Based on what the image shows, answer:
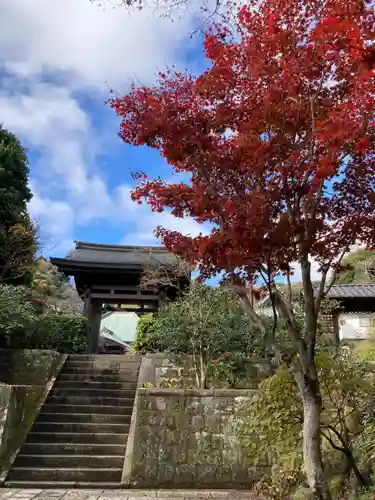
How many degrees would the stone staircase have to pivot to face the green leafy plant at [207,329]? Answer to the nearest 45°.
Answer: approximately 90° to its left

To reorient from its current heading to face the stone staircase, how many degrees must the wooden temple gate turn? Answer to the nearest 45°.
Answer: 0° — it already faces it

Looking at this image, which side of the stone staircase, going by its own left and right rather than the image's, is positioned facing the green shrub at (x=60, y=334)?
back

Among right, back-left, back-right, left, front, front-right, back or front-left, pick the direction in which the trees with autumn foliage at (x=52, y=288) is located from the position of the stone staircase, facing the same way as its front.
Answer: back

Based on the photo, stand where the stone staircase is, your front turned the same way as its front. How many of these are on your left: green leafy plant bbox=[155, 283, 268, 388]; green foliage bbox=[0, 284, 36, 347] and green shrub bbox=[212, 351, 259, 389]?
2

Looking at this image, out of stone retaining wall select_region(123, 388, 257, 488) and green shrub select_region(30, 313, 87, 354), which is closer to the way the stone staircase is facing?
the stone retaining wall

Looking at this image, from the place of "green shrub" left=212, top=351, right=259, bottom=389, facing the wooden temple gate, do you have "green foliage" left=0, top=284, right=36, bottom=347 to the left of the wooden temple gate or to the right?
left

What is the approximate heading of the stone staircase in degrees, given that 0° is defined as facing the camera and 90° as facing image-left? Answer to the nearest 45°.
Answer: approximately 0°

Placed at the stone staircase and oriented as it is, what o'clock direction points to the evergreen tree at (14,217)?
The evergreen tree is roughly at 5 o'clock from the stone staircase.

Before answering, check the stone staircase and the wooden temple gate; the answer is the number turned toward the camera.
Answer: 2
